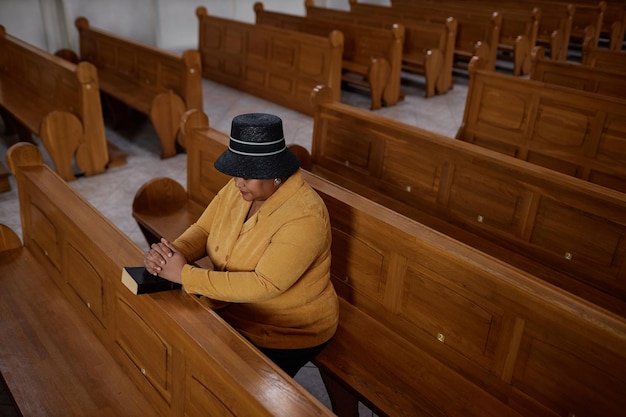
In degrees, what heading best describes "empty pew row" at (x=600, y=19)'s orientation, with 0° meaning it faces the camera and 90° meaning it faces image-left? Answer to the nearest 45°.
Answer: approximately 45°

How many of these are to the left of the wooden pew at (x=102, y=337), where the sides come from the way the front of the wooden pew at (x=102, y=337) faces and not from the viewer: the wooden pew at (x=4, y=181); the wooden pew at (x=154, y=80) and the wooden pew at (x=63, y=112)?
0

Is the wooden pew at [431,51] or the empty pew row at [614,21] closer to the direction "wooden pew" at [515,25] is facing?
the wooden pew

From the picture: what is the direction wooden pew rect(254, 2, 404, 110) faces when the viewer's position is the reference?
facing the viewer and to the left of the viewer

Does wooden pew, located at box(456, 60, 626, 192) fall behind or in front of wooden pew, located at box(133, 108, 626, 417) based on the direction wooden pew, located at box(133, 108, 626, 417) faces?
behind

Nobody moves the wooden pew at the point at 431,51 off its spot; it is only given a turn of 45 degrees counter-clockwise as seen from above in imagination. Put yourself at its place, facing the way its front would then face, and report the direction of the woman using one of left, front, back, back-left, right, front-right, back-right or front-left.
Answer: front

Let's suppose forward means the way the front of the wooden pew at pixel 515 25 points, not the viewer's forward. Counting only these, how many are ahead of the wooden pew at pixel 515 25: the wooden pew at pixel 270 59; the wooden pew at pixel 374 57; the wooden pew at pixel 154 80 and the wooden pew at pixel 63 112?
4

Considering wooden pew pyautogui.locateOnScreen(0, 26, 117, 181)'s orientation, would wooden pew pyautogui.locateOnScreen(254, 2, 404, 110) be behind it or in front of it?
behind

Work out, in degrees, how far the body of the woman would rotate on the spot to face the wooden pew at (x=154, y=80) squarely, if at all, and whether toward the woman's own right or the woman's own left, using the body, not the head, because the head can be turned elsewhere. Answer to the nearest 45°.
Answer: approximately 135° to the woman's own right

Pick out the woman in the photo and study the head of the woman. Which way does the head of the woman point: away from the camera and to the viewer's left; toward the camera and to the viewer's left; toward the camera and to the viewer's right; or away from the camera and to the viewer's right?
toward the camera and to the viewer's left

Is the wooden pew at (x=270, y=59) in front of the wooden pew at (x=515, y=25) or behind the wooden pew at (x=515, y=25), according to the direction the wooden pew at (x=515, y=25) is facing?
in front

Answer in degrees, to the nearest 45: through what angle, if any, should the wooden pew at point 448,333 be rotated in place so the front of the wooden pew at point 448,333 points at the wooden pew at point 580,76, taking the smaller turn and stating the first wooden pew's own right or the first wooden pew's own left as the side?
approximately 135° to the first wooden pew's own right

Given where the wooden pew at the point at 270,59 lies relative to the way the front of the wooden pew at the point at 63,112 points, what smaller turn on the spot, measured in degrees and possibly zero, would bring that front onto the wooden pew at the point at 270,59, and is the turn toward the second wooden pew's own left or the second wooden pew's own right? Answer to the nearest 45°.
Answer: approximately 180°

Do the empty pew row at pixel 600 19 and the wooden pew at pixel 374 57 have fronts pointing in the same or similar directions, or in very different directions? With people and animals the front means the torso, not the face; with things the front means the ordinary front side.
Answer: same or similar directions

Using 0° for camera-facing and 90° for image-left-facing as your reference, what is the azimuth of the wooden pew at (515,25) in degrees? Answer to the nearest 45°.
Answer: approximately 45°

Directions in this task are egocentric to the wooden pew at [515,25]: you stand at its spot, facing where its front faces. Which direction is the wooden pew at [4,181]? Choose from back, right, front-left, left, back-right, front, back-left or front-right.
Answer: front

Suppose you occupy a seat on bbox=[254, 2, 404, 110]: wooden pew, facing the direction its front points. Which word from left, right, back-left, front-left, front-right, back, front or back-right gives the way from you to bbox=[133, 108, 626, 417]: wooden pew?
front-left

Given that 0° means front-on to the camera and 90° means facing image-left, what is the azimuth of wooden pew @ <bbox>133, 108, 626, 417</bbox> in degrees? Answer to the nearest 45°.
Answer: approximately 45°
